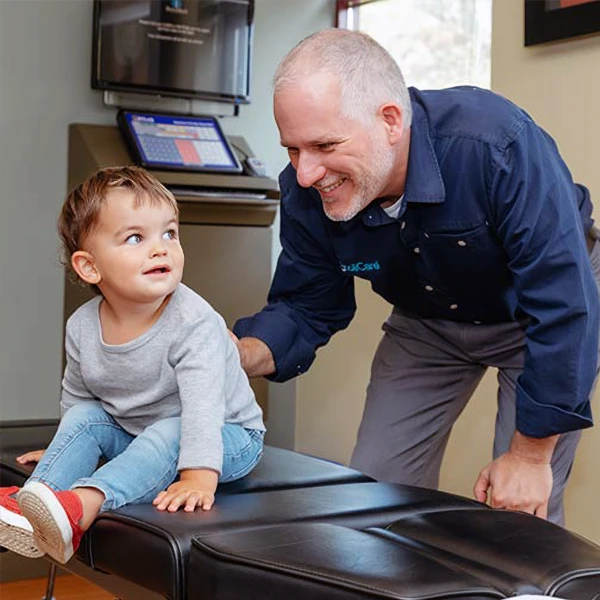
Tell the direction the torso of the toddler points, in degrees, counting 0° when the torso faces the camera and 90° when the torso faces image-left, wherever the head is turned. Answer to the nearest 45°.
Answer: approximately 45°

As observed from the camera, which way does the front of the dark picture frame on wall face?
facing the viewer and to the left of the viewer

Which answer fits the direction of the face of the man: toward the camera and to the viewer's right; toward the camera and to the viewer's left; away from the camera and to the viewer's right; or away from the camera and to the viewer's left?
toward the camera and to the viewer's left

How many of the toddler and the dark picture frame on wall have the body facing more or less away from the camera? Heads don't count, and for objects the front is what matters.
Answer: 0

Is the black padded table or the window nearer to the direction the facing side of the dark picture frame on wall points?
the black padded table

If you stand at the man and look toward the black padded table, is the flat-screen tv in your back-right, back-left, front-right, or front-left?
back-right

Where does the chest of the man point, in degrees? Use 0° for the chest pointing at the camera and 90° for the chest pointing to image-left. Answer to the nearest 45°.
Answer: approximately 45°

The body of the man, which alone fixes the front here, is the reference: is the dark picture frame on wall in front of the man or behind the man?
behind

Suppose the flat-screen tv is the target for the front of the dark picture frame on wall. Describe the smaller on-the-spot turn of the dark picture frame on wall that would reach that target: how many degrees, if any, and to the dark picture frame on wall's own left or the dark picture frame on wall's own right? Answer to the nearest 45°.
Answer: approximately 90° to the dark picture frame on wall's own right

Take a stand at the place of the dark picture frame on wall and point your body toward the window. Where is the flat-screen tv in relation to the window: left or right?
left

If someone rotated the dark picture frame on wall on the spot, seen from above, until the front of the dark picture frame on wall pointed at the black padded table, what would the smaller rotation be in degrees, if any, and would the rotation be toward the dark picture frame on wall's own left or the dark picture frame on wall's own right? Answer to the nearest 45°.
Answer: approximately 45° to the dark picture frame on wall's own left

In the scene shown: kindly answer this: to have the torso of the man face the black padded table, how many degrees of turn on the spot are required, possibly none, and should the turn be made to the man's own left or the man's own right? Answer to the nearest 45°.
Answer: approximately 45° to the man's own left
